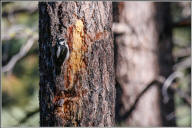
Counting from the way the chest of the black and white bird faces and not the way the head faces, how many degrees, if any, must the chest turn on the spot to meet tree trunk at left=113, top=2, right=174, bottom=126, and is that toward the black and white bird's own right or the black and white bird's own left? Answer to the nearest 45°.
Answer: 0° — it already faces it

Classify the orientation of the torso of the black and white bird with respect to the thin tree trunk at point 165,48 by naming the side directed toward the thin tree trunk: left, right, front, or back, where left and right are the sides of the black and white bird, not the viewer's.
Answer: front

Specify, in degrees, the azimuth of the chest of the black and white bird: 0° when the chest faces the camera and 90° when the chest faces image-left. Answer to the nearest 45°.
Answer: approximately 225°

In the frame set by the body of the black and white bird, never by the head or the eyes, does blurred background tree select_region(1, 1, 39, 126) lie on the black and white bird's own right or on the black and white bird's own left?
on the black and white bird's own left

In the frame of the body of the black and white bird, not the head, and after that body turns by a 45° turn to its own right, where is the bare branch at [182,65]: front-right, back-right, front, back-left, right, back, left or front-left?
front-left

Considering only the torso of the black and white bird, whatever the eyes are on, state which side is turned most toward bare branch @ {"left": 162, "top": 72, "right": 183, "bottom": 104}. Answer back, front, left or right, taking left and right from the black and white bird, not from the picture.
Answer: front
